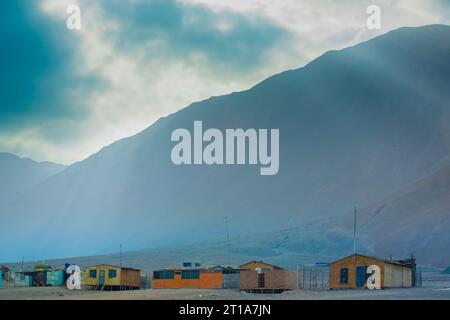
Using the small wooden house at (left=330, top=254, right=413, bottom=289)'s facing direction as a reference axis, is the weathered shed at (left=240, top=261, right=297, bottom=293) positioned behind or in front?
in front

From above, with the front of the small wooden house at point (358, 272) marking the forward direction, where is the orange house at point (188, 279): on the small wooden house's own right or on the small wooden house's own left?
on the small wooden house's own right

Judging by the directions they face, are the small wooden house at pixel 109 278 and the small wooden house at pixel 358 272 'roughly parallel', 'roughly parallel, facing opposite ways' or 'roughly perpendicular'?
roughly parallel

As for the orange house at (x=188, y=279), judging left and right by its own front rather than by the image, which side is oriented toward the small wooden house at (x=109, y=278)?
right

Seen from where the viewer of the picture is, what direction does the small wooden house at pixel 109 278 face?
facing the viewer and to the left of the viewer

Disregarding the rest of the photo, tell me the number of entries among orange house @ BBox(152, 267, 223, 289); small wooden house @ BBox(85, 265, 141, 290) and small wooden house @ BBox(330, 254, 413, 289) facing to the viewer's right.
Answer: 0

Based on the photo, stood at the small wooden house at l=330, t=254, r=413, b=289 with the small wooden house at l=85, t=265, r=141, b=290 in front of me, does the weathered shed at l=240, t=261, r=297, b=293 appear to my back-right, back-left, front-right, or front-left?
front-left

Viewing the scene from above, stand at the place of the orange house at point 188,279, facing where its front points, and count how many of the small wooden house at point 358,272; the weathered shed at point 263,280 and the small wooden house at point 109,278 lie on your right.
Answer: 1

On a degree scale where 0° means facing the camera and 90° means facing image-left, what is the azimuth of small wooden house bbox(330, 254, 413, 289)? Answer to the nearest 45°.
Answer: approximately 45°

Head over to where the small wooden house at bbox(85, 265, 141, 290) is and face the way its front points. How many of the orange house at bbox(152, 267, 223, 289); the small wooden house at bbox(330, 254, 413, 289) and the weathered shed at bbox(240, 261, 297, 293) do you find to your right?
0

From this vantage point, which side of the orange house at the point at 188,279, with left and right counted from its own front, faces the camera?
front

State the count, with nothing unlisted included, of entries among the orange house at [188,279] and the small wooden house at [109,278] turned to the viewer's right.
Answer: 0

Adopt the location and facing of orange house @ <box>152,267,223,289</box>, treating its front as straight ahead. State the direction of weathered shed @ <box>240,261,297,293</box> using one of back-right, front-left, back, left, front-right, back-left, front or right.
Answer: front-left
